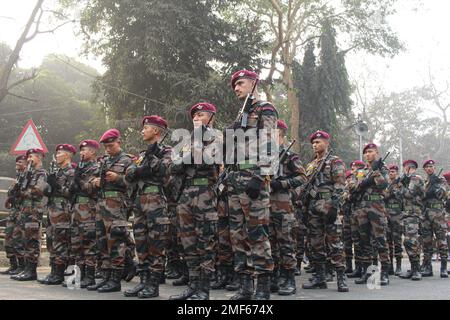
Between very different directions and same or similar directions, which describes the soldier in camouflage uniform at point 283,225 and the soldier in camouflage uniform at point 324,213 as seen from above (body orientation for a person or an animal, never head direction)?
same or similar directions

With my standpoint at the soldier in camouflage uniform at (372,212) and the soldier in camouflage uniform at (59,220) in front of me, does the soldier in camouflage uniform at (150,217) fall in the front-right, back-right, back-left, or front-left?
front-left

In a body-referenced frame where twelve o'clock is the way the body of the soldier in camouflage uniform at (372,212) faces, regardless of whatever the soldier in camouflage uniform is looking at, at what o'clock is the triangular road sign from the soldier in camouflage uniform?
The triangular road sign is roughly at 1 o'clock from the soldier in camouflage uniform.

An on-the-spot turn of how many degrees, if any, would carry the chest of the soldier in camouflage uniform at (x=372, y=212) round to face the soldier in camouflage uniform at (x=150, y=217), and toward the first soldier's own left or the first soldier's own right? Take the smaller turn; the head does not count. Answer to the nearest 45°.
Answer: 0° — they already face them

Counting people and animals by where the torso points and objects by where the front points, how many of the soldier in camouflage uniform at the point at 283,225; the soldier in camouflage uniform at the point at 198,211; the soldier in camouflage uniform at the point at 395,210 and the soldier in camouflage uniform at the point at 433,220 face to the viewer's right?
0

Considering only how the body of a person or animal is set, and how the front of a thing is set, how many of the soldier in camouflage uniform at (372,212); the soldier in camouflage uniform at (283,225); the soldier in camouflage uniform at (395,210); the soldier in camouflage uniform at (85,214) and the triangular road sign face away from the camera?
0

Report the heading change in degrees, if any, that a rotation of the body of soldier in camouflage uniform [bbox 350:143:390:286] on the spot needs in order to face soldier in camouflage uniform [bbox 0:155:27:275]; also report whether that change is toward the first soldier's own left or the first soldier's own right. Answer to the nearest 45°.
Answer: approximately 45° to the first soldier's own right

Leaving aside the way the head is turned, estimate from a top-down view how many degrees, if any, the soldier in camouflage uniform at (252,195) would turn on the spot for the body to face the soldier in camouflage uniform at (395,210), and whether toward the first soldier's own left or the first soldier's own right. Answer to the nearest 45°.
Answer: approximately 180°

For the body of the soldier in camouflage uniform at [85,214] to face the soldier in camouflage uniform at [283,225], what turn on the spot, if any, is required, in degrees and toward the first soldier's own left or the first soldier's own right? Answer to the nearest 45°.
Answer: approximately 90° to the first soldier's own left

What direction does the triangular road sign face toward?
toward the camera

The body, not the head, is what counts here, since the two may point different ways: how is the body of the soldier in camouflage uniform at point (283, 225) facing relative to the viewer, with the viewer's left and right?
facing the viewer and to the left of the viewer

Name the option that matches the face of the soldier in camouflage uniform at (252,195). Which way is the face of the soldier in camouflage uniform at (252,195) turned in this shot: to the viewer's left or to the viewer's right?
to the viewer's left

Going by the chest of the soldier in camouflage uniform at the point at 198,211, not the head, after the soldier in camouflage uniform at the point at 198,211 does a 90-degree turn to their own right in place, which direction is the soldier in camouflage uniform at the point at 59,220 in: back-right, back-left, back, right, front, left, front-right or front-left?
front

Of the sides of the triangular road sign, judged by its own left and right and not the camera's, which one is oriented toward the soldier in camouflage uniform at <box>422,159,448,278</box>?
left

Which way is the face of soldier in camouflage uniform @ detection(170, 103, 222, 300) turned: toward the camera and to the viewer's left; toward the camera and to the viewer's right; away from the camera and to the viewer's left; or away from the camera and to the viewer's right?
toward the camera and to the viewer's left
